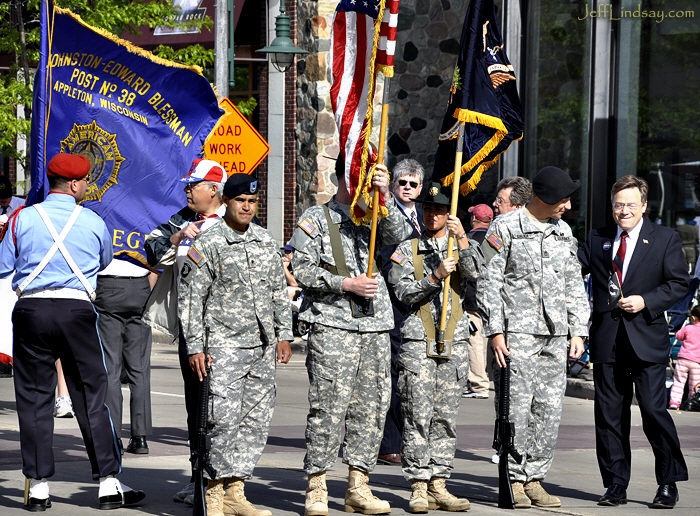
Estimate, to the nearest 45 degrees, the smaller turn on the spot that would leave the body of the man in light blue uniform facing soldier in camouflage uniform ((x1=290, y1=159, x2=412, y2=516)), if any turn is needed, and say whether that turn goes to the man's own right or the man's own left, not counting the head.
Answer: approximately 90° to the man's own right

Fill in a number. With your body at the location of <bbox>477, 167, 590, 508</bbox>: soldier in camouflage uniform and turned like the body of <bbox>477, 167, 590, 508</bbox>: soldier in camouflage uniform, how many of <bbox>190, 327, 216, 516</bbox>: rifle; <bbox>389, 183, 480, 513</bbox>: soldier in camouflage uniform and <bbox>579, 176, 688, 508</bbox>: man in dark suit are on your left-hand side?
1

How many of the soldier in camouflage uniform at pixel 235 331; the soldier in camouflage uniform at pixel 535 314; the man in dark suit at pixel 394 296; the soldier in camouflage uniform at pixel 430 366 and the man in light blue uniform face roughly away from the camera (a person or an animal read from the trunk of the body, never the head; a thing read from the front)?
1

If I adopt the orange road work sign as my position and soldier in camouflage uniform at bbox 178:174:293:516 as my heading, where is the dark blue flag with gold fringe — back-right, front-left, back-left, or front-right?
front-left

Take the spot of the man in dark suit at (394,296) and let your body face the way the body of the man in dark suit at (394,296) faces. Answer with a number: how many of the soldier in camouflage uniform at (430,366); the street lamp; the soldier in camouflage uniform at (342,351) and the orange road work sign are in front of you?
2

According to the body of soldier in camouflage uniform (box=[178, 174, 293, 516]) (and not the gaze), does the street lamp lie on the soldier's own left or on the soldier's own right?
on the soldier's own left

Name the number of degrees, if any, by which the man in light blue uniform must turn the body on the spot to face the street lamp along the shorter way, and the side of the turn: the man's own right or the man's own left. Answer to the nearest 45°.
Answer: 0° — they already face it

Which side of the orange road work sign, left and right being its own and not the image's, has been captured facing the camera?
front

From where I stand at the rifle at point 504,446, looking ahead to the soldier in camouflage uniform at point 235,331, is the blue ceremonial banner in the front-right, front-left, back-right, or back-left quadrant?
front-right

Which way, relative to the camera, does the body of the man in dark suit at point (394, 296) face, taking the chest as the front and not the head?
toward the camera

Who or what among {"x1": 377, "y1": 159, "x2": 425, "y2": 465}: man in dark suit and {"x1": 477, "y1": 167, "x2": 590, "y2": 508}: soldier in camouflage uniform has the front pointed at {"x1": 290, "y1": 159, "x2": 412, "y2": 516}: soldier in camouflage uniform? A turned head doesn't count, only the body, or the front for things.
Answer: the man in dark suit

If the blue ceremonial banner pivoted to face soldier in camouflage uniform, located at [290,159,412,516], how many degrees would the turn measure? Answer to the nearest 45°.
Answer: approximately 45° to its left

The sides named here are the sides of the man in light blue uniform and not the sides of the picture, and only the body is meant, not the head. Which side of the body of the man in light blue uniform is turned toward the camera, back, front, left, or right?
back

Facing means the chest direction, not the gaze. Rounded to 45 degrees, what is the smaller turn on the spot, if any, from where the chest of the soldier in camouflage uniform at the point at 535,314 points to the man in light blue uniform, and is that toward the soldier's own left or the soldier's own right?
approximately 135° to the soldier's own right
